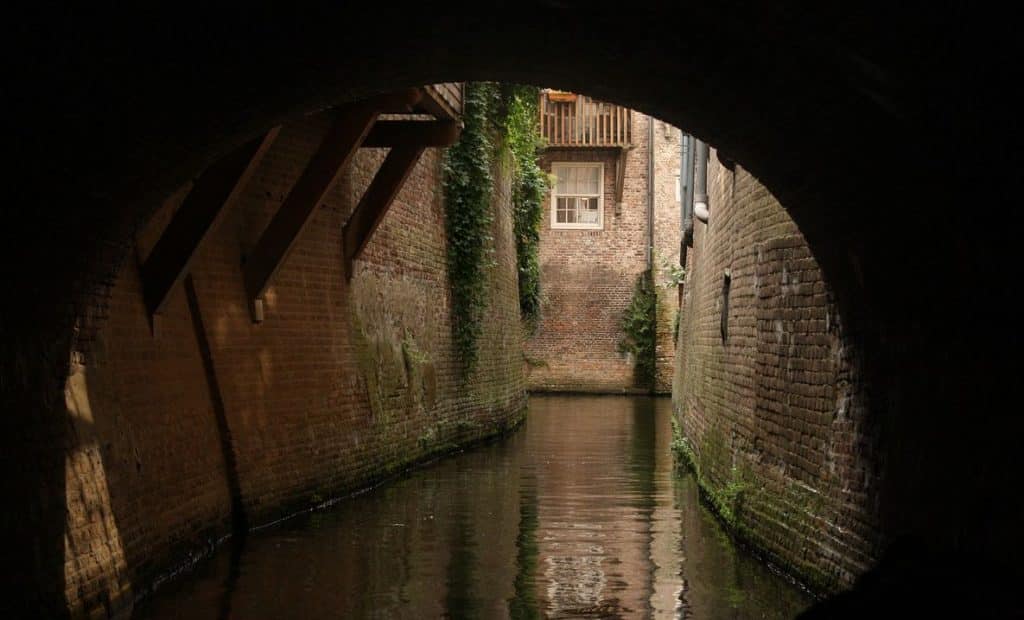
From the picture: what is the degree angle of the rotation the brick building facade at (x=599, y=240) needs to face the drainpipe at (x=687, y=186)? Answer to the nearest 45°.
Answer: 0° — it already faces it

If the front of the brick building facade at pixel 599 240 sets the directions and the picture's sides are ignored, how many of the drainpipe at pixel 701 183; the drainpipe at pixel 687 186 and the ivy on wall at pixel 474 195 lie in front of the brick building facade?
3

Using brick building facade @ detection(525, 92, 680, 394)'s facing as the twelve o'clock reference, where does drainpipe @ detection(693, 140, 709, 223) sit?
The drainpipe is roughly at 12 o'clock from the brick building facade.

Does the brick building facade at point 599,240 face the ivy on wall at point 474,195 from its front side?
yes

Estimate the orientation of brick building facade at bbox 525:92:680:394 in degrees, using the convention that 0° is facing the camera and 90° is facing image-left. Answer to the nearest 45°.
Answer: approximately 0°
